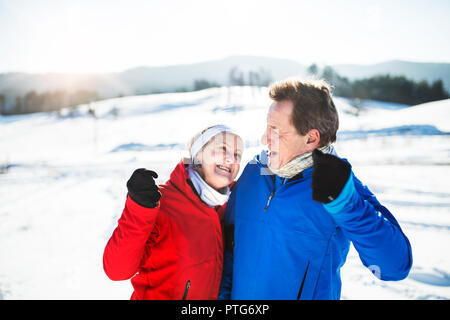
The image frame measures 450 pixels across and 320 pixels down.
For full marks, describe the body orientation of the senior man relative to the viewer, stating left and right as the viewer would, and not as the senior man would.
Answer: facing the viewer and to the left of the viewer

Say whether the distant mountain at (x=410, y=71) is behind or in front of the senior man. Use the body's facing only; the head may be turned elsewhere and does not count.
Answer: behind

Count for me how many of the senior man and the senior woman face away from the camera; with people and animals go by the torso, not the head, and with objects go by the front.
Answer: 0

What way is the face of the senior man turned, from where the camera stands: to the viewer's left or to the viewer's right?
to the viewer's left

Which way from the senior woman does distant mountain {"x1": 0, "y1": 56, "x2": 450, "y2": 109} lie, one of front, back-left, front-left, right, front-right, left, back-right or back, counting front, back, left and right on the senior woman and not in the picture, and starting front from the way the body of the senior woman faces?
back-left

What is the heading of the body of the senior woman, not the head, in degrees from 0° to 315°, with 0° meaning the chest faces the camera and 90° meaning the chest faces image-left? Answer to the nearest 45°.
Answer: approximately 315°

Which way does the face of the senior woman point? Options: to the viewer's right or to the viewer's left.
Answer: to the viewer's right
